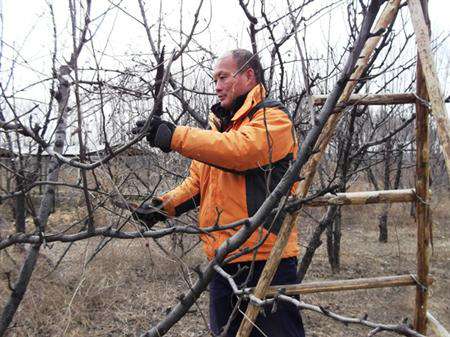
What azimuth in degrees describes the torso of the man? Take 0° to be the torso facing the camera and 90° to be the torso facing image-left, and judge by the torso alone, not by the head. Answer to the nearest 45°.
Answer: approximately 45°

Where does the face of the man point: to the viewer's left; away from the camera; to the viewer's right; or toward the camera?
to the viewer's left

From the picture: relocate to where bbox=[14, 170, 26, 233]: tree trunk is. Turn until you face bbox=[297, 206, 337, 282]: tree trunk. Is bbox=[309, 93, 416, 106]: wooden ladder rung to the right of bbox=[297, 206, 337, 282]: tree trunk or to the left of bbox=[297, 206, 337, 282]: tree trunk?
right

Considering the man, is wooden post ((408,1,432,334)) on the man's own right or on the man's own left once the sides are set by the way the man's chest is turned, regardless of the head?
on the man's own left
